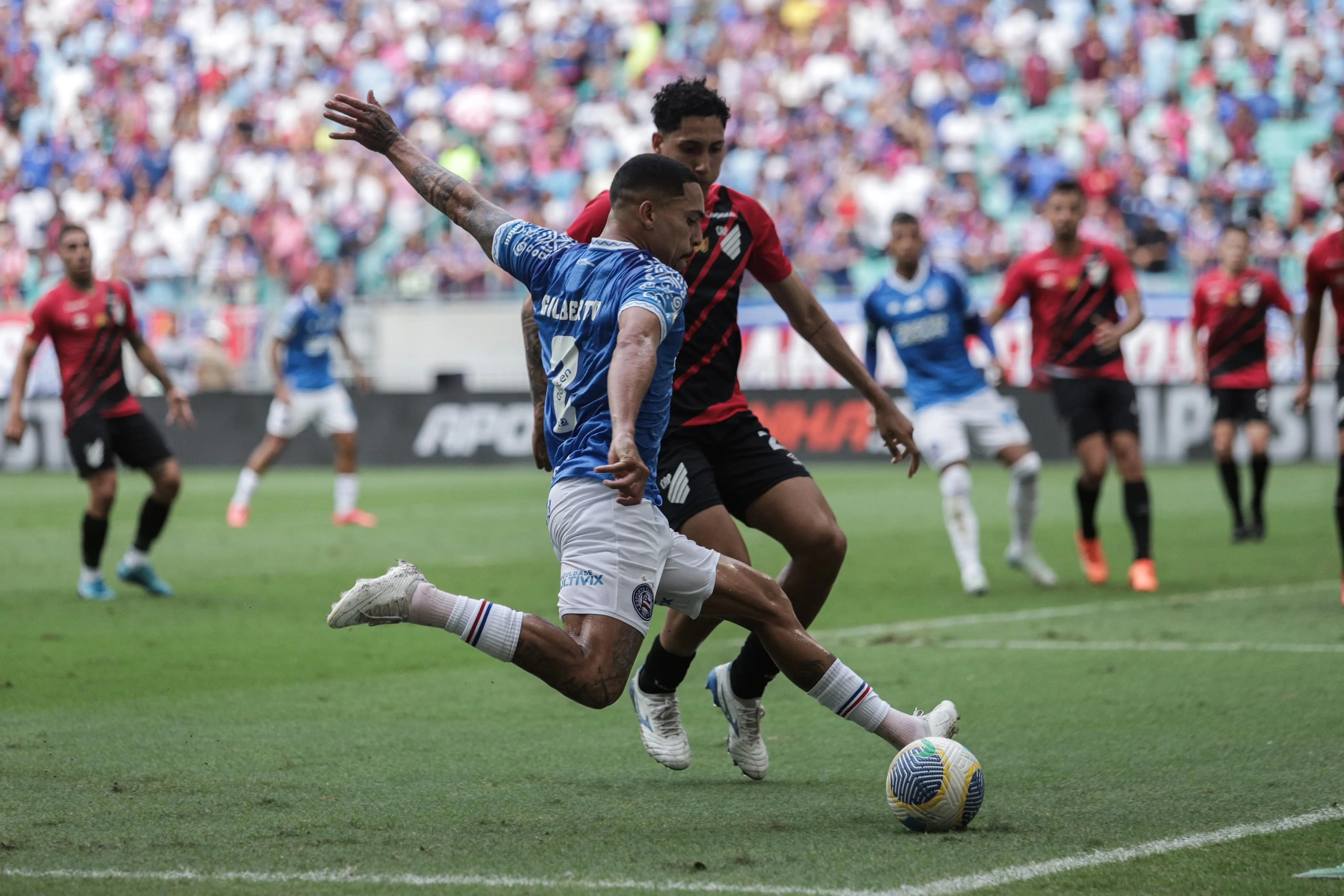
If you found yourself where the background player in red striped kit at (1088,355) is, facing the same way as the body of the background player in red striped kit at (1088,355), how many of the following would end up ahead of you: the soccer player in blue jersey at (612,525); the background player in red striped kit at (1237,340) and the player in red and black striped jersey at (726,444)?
2

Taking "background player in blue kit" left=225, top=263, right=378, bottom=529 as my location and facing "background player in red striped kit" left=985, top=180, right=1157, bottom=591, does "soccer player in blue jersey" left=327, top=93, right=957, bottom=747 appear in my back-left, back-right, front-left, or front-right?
front-right

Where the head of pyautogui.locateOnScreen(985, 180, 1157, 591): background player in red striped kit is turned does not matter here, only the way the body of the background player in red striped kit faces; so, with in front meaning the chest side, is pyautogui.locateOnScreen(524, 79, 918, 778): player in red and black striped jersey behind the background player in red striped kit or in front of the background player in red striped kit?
in front

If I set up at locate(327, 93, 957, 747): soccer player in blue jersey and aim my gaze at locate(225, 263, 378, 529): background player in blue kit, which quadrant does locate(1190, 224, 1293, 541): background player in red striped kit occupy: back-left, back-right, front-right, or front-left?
front-right

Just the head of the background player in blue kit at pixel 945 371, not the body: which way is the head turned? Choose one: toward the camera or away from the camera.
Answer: toward the camera

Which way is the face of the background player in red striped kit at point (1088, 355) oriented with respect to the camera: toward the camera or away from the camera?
toward the camera

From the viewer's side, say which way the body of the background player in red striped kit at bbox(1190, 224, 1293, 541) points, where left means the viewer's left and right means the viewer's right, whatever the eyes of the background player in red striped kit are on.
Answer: facing the viewer

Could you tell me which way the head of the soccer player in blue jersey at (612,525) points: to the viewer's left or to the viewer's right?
to the viewer's right

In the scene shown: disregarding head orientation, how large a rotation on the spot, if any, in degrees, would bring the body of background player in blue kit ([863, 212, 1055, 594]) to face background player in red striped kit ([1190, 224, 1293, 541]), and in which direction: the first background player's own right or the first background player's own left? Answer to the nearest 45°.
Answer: approximately 135° to the first background player's own left

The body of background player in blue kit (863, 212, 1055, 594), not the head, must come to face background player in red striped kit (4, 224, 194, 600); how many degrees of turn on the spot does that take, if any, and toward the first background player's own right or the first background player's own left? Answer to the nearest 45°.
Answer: approximately 90° to the first background player's own right

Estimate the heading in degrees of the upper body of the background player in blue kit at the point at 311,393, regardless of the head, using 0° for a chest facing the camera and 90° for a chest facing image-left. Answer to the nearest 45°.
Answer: approximately 315°

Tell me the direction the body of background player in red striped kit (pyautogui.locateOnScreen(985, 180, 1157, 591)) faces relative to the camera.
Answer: toward the camera

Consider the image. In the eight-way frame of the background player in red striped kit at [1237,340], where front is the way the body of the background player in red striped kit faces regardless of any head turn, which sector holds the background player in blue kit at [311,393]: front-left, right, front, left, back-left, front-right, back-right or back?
right
